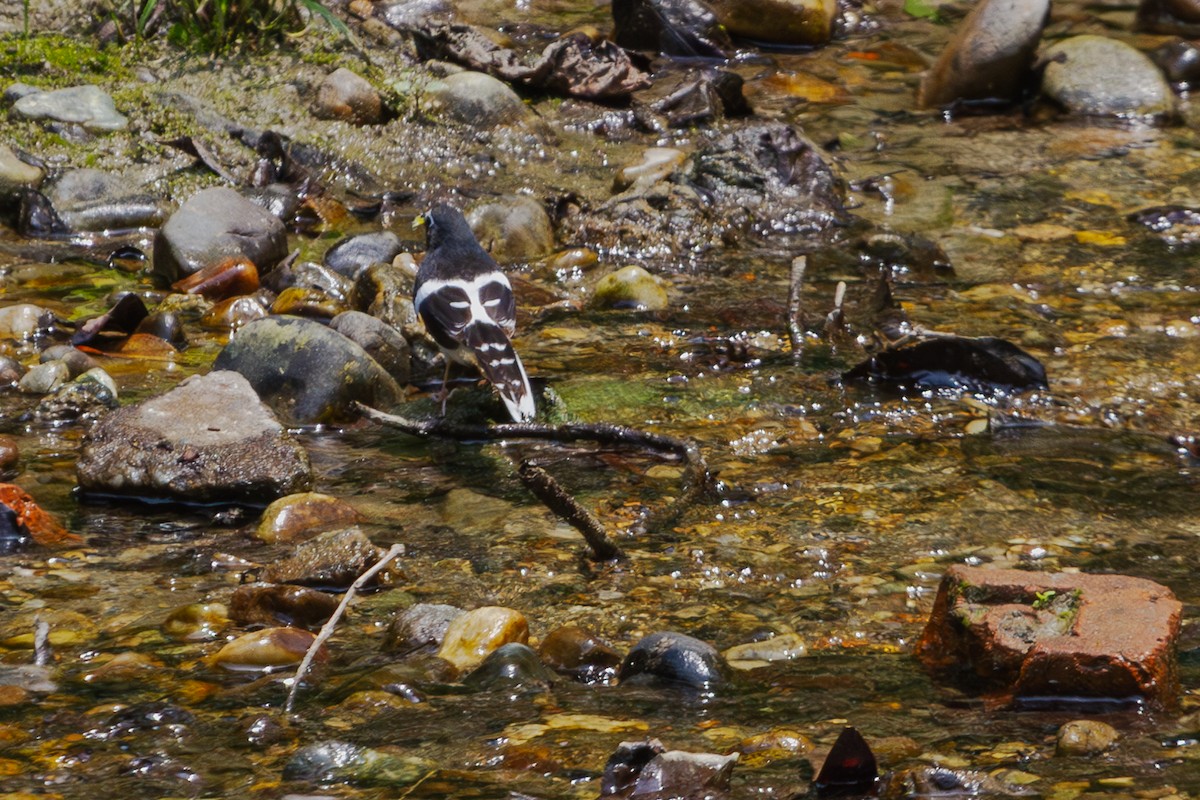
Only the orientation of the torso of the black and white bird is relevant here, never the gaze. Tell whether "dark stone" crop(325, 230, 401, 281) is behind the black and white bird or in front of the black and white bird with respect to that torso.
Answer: in front

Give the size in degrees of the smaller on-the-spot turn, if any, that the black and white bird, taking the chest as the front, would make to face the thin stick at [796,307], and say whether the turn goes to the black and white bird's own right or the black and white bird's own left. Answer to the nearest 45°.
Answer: approximately 135° to the black and white bird's own right

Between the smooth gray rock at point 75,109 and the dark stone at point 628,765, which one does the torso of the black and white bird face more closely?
the smooth gray rock

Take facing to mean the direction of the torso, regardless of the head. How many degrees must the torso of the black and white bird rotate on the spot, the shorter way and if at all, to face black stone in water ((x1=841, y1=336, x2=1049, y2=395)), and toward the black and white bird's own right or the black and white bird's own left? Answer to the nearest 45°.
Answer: approximately 135° to the black and white bird's own right

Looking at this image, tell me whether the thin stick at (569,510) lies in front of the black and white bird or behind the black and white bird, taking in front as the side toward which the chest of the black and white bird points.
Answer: behind

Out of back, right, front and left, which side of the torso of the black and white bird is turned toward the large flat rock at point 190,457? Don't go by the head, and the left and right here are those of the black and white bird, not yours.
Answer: left

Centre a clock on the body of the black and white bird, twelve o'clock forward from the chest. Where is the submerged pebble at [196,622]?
The submerged pebble is roughly at 8 o'clock from the black and white bird.

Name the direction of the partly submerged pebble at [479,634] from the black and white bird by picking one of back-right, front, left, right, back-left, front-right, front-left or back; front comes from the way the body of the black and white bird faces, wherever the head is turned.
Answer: back-left

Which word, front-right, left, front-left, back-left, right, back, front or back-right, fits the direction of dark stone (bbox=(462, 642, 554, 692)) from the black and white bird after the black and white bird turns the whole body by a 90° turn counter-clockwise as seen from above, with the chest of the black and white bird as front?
front-left

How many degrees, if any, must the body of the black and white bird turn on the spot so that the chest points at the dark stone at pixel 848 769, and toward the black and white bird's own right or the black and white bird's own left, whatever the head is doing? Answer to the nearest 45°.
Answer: approximately 135° to the black and white bird's own left

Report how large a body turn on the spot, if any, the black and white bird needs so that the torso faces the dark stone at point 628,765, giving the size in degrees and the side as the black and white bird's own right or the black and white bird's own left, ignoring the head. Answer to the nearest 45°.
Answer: approximately 135° to the black and white bird's own left

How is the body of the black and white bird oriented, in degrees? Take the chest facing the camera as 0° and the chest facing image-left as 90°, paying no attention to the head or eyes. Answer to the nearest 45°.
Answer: approximately 135°

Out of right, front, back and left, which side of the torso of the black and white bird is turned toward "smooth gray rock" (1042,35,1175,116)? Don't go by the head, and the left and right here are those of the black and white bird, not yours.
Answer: right

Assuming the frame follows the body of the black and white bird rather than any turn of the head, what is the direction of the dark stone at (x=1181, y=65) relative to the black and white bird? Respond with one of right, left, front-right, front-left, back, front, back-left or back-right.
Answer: right

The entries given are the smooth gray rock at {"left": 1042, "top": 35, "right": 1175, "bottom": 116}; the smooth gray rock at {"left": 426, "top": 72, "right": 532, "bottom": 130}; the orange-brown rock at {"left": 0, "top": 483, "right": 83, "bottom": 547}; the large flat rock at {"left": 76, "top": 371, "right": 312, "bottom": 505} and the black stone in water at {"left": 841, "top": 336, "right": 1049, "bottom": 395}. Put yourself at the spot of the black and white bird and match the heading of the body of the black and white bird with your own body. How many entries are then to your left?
2
